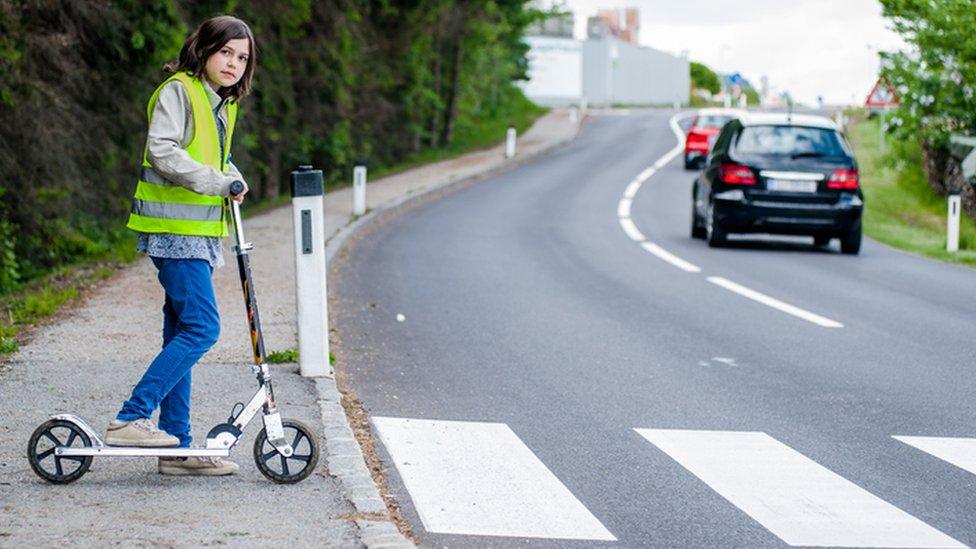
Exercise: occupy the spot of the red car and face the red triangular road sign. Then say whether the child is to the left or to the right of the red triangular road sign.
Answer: right

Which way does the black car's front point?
away from the camera

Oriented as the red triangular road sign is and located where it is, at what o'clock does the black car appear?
The black car is roughly at 12 o'clock from the red triangular road sign.

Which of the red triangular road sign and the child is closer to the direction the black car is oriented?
the red triangular road sign

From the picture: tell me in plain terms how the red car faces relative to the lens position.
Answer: facing away from the viewer

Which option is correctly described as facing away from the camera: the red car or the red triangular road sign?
the red car

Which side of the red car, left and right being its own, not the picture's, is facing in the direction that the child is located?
back

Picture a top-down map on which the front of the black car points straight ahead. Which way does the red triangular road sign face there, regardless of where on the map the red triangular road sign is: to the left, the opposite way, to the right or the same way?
the opposite way

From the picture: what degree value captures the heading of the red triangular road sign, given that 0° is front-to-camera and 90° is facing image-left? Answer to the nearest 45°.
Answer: approximately 0°

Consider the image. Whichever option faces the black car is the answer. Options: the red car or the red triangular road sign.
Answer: the red triangular road sign
